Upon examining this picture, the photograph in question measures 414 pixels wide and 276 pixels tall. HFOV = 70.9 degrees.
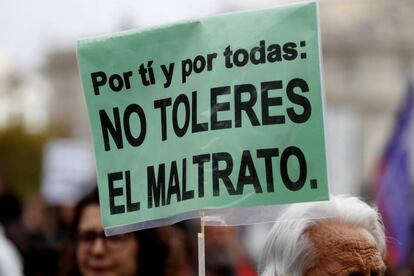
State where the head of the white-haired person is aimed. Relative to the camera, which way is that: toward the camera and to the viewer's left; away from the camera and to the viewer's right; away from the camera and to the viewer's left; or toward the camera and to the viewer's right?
toward the camera and to the viewer's right

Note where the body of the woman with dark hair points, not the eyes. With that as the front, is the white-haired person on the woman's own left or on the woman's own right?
on the woman's own left

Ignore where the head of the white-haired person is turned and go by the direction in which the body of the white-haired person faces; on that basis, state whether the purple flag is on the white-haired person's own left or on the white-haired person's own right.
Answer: on the white-haired person's own left

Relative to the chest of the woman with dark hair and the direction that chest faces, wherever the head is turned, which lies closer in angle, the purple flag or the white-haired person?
the white-haired person

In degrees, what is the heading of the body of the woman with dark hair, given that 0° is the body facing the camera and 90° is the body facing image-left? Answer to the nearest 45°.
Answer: approximately 45°
